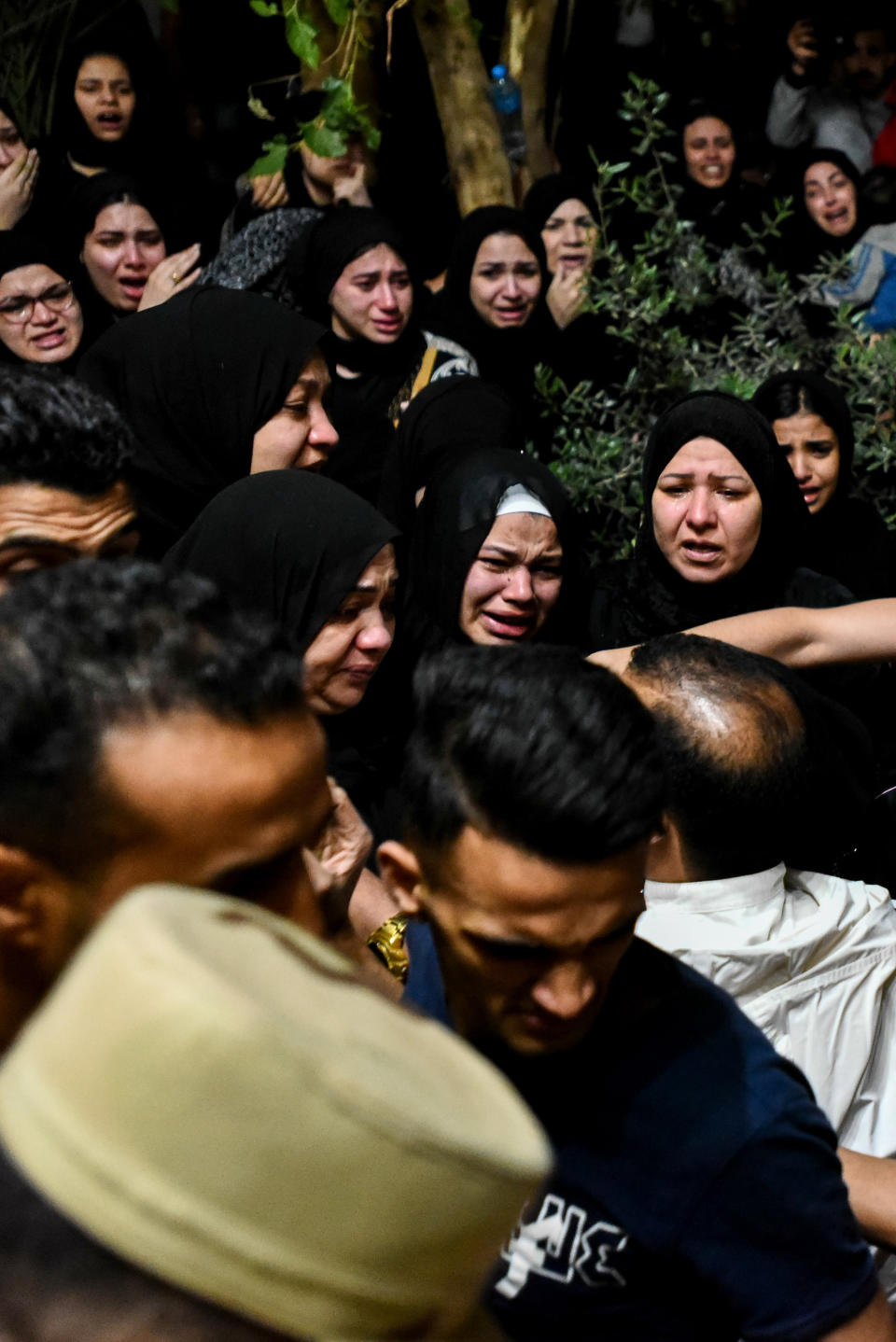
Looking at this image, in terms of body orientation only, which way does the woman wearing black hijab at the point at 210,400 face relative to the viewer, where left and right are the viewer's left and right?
facing to the right of the viewer

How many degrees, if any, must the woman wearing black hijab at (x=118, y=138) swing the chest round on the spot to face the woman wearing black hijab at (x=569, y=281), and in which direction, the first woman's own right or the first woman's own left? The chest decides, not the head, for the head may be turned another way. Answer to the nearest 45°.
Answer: approximately 45° to the first woman's own left

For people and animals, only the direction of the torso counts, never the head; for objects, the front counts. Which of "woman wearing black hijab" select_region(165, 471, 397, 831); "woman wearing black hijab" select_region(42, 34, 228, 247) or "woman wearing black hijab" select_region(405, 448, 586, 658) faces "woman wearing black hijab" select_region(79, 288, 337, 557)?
"woman wearing black hijab" select_region(42, 34, 228, 247)

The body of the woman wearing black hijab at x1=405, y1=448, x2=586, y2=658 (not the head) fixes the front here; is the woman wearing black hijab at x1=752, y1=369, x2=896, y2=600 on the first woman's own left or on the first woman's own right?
on the first woman's own left

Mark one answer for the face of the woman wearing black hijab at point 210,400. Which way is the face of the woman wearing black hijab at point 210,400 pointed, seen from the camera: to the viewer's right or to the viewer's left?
to the viewer's right

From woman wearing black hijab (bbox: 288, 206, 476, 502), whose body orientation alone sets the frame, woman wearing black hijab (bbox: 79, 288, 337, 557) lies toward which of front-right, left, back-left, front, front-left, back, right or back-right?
front-right

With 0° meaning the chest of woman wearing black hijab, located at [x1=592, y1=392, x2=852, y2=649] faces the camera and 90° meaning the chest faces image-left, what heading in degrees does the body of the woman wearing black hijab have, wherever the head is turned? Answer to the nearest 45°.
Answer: approximately 0°

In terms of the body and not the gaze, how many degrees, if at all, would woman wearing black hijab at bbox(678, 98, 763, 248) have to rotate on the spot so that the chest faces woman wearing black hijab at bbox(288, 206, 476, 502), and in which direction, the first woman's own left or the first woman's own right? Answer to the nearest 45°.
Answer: approximately 45° to the first woman's own right

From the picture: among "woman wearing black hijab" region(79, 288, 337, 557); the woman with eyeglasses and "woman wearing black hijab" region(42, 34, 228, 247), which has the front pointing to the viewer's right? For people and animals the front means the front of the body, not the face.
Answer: "woman wearing black hijab" region(79, 288, 337, 557)

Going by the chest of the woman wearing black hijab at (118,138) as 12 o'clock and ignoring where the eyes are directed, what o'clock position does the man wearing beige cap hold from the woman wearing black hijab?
The man wearing beige cap is roughly at 12 o'clock from the woman wearing black hijab.

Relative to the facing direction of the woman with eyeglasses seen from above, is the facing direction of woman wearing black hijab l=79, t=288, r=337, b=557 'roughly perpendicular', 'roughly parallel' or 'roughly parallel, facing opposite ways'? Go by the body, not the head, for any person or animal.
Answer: roughly perpendicular
